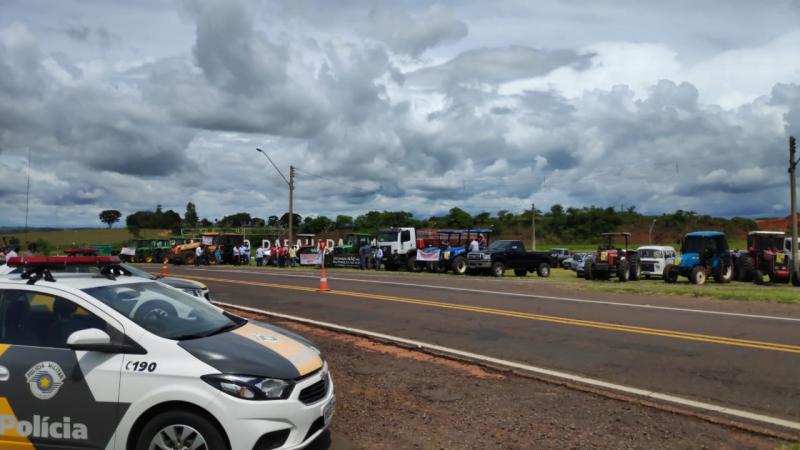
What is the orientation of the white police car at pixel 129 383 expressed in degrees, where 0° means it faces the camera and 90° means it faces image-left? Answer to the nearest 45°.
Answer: approximately 315°

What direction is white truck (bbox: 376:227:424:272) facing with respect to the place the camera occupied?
facing the viewer and to the left of the viewer

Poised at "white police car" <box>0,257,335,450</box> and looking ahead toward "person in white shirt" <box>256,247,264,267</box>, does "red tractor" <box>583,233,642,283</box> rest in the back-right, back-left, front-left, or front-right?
front-right

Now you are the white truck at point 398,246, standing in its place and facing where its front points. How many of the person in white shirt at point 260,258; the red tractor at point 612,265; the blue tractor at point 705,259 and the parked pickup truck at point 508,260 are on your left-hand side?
3

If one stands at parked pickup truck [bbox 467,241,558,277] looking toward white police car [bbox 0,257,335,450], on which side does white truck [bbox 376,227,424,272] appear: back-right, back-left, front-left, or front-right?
back-right

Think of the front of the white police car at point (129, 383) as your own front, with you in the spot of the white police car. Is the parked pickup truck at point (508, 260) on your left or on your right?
on your left

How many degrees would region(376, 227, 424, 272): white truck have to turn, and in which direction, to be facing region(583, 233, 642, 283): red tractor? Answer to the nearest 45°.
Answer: approximately 90° to its left

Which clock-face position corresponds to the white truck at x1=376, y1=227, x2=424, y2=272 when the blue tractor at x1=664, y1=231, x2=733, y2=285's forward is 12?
The white truck is roughly at 2 o'clock from the blue tractor.

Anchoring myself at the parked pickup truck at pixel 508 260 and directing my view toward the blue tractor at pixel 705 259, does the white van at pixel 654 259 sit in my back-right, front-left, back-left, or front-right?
front-left

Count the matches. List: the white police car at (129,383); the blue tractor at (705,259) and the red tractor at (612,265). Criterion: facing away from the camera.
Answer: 0

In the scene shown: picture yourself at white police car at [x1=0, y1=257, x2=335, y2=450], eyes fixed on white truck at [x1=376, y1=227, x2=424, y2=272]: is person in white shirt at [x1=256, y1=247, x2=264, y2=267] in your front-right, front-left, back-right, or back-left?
front-left

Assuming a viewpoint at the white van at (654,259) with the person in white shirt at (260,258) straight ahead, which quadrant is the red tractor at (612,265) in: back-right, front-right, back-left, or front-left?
front-left

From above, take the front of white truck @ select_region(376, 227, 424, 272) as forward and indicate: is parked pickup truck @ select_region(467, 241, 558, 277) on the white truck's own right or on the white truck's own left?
on the white truck's own left

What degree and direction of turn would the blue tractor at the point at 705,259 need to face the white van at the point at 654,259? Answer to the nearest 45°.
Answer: approximately 90° to its right

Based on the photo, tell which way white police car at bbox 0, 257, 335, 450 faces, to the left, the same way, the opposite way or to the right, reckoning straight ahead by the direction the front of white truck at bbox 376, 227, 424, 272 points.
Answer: to the left

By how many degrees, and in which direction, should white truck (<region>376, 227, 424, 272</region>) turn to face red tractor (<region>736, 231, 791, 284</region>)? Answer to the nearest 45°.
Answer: approximately 90° to its left

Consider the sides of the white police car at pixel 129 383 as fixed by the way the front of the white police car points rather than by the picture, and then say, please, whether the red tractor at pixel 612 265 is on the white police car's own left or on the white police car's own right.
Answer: on the white police car's own left
